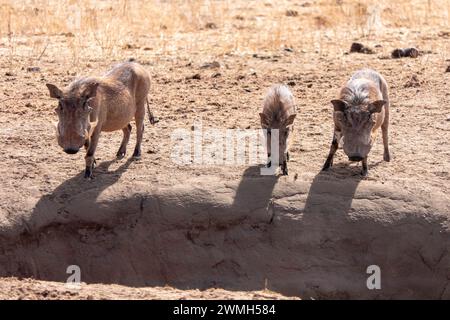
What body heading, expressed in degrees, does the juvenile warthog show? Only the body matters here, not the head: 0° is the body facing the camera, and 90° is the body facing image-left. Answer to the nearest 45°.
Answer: approximately 0°

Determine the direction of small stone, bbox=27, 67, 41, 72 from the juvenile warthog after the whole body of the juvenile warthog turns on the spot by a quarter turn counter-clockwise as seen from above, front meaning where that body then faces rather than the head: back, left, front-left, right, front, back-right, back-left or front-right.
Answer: back-left

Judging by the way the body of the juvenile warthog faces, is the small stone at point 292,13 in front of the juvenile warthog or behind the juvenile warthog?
behind

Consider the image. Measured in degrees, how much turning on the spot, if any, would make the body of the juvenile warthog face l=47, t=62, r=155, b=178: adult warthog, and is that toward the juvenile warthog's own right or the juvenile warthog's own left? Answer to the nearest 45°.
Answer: approximately 90° to the juvenile warthog's own right

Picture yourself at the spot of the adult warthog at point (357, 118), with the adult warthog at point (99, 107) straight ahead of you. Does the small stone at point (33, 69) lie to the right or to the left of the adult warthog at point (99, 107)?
right

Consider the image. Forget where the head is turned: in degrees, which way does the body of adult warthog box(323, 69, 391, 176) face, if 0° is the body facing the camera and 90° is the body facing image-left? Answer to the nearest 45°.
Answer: approximately 0°

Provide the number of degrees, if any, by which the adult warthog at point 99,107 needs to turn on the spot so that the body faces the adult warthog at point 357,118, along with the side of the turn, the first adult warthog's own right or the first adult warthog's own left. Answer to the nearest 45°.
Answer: approximately 135° to the first adult warthog's own left

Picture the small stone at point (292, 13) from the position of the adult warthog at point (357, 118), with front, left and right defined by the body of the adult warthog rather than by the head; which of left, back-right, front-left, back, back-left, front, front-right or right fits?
back

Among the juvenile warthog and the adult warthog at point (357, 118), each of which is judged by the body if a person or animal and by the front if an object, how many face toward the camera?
2

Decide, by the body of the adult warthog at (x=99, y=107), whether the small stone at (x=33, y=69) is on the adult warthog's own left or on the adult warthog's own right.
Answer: on the adult warthog's own right

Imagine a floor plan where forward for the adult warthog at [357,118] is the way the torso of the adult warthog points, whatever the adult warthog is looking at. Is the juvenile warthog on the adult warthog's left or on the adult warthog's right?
on the adult warthog's right
